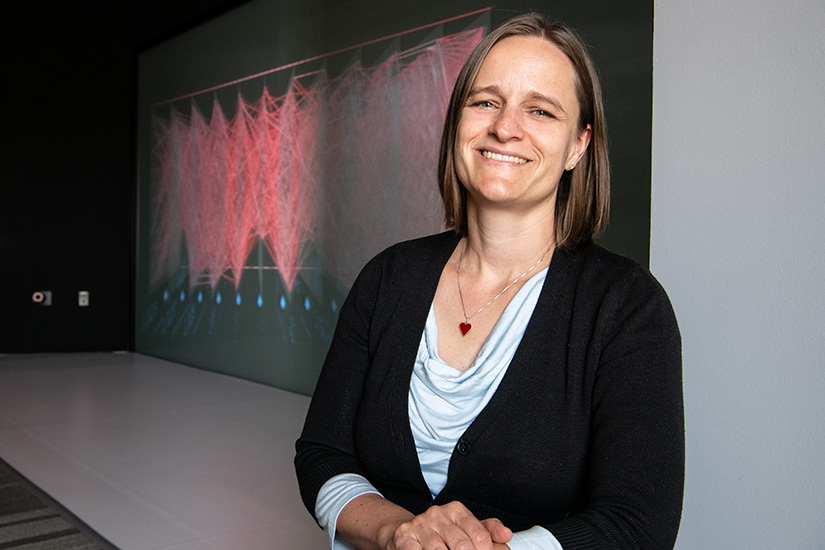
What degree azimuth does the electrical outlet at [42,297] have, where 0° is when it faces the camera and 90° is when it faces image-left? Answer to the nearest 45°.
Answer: approximately 0°
